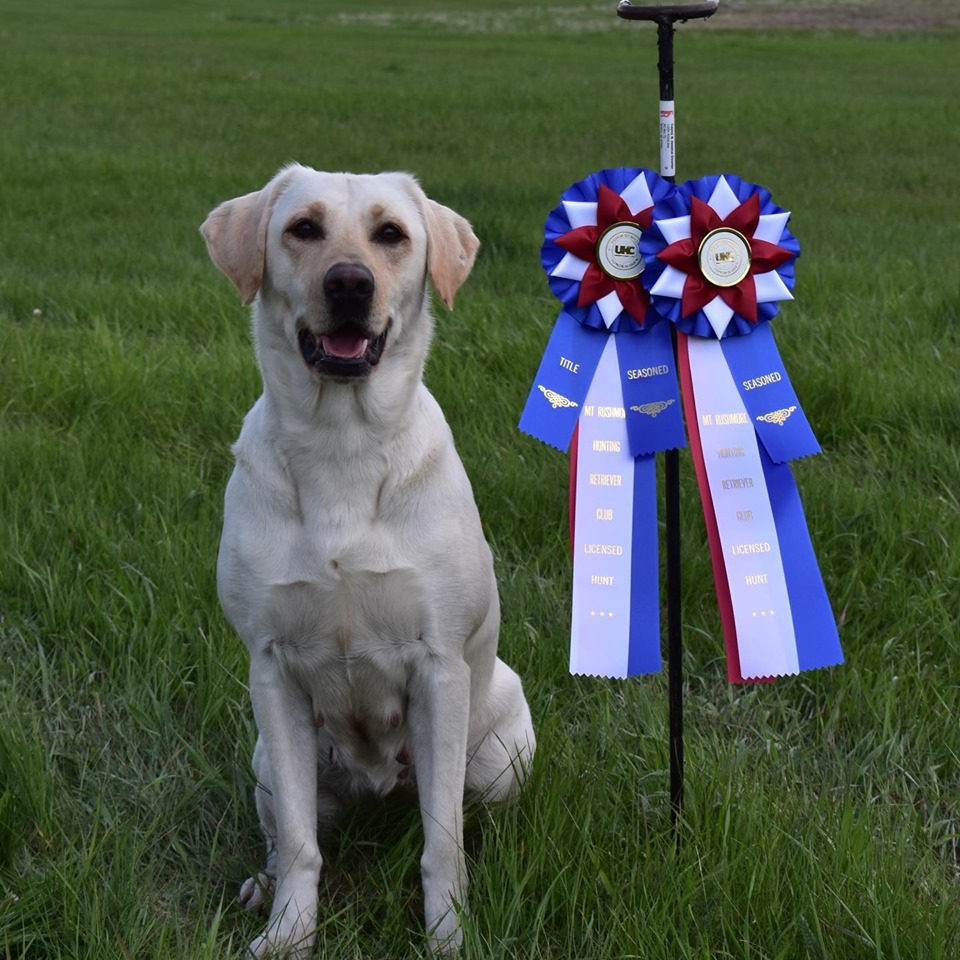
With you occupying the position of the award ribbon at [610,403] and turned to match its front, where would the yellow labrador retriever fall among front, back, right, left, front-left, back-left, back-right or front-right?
right

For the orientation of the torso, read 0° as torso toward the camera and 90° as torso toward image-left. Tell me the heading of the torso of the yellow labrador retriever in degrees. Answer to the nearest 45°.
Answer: approximately 0°

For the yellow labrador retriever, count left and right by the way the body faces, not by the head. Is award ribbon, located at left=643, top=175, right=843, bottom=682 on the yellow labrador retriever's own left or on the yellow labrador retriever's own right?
on the yellow labrador retriever's own left

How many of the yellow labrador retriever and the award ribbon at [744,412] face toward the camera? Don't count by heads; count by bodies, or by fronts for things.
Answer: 2

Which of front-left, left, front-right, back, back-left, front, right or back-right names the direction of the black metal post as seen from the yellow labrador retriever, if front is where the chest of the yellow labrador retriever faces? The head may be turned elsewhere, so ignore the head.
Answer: left
